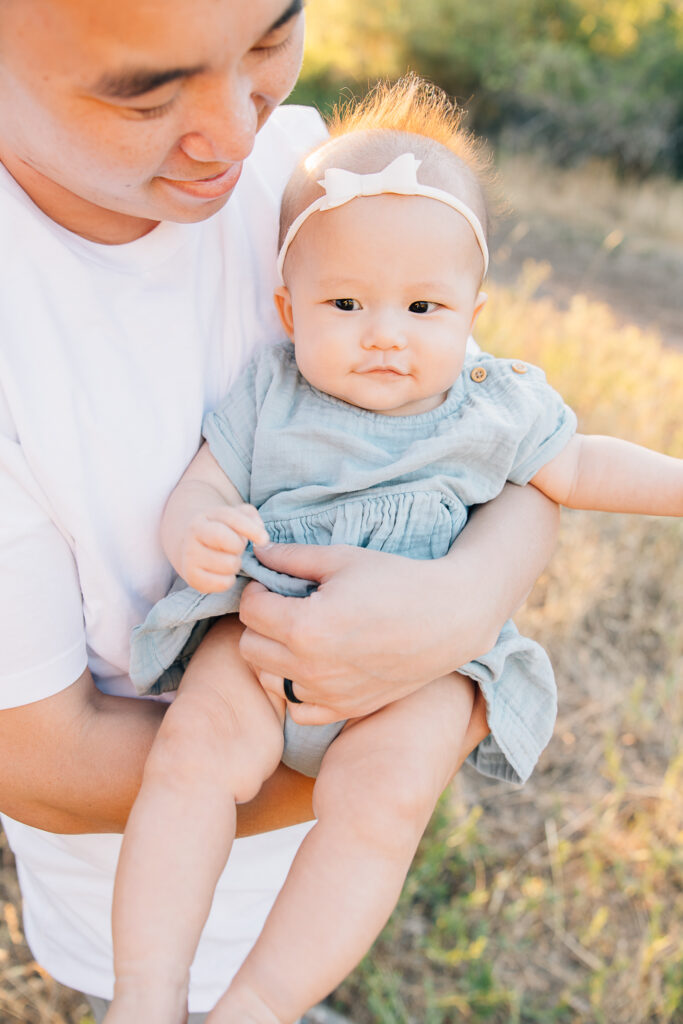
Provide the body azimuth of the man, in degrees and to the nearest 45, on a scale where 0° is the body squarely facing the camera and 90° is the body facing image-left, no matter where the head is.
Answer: approximately 315°

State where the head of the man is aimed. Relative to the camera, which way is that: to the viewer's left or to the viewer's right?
to the viewer's right

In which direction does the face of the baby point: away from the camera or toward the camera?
toward the camera

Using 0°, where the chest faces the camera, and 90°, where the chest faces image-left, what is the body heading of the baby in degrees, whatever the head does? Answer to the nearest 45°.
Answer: approximately 0°
